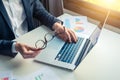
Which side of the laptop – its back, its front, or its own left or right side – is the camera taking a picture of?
left

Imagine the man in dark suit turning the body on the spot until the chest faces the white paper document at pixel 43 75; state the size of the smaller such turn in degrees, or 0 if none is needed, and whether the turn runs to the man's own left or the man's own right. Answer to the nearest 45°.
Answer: approximately 45° to the man's own right
